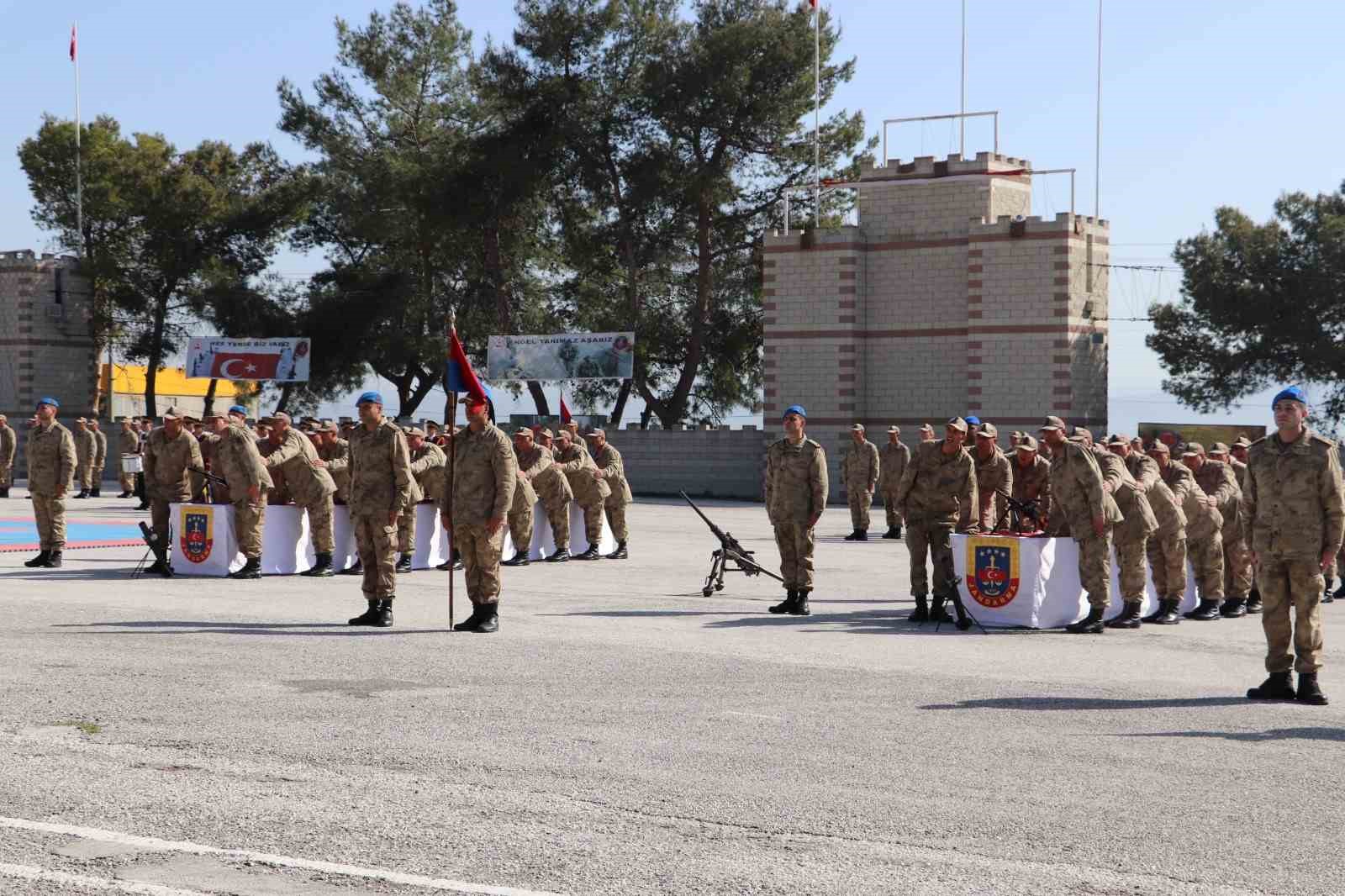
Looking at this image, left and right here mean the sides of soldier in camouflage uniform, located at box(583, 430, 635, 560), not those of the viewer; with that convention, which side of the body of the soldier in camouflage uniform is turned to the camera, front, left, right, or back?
left

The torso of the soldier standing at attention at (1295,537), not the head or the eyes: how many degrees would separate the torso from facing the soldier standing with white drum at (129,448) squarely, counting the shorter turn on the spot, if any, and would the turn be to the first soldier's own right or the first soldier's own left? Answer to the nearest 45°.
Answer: approximately 90° to the first soldier's own right

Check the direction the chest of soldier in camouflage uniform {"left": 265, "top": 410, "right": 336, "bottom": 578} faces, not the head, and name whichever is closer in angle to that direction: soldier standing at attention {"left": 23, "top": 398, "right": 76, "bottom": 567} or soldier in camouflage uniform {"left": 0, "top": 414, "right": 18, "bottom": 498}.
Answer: the soldier standing at attention

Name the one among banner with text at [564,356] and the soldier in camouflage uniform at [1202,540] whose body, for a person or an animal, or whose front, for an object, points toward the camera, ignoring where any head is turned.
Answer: the banner with text

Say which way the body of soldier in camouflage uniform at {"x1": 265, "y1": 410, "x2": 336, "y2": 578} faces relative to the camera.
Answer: to the viewer's left

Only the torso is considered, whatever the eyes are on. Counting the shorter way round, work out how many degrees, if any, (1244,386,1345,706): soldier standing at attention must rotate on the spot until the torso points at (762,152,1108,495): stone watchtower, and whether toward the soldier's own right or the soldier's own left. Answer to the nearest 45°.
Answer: approximately 135° to the soldier's own right

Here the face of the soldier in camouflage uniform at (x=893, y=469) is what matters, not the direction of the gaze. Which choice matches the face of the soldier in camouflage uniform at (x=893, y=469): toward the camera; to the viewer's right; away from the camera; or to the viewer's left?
toward the camera

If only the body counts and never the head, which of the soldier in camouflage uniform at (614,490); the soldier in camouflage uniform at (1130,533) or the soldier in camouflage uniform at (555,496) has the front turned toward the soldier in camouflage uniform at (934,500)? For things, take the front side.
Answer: the soldier in camouflage uniform at (1130,533)

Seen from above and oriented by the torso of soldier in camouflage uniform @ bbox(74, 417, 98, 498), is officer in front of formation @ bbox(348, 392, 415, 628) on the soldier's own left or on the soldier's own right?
on the soldier's own left

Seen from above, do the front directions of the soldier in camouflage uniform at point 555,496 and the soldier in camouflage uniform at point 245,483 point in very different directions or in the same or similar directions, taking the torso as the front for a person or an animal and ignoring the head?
same or similar directions

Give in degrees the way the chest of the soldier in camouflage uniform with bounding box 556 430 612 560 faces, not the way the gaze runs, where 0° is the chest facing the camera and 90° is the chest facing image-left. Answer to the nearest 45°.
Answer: approximately 90°

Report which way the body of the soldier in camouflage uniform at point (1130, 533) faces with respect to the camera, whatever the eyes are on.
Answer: to the viewer's left

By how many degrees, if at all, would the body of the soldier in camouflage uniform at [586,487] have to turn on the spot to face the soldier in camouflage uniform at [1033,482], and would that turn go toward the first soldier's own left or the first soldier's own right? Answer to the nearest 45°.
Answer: approximately 135° to the first soldier's own left

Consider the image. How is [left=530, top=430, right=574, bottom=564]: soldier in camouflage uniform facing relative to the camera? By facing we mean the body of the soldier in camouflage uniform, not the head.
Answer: to the viewer's left

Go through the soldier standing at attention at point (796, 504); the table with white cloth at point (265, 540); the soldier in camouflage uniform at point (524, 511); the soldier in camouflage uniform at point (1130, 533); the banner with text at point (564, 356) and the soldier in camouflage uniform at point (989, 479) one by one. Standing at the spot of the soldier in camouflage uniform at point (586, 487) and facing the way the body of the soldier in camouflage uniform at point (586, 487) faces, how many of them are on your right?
1

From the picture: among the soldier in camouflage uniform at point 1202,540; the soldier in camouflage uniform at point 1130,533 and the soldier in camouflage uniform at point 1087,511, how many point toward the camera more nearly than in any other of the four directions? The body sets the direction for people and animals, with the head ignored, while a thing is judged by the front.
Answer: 0

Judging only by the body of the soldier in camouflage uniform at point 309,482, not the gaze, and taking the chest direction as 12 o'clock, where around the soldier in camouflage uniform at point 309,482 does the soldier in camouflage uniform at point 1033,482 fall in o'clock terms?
the soldier in camouflage uniform at point 1033,482 is roughly at 7 o'clock from the soldier in camouflage uniform at point 309,482.

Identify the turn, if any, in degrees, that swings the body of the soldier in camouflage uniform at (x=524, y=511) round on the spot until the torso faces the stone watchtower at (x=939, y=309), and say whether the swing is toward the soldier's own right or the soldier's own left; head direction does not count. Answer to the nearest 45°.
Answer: approximately 135° to the soldier's own right

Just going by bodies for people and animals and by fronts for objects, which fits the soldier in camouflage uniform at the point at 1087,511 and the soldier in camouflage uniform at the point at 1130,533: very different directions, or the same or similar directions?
same or similar directions
